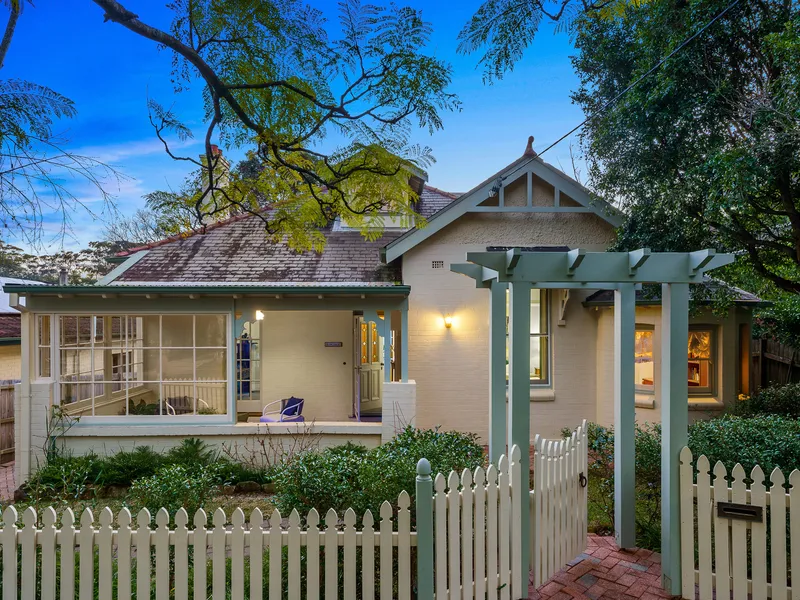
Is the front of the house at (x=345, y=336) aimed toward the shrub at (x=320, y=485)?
yes

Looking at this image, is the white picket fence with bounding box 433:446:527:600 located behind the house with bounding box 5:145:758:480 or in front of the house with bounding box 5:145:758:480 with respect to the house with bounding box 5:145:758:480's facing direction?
in front

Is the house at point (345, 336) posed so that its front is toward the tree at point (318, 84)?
yes

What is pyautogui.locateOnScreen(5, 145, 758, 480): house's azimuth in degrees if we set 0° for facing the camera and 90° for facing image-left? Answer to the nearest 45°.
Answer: approximately 0°
